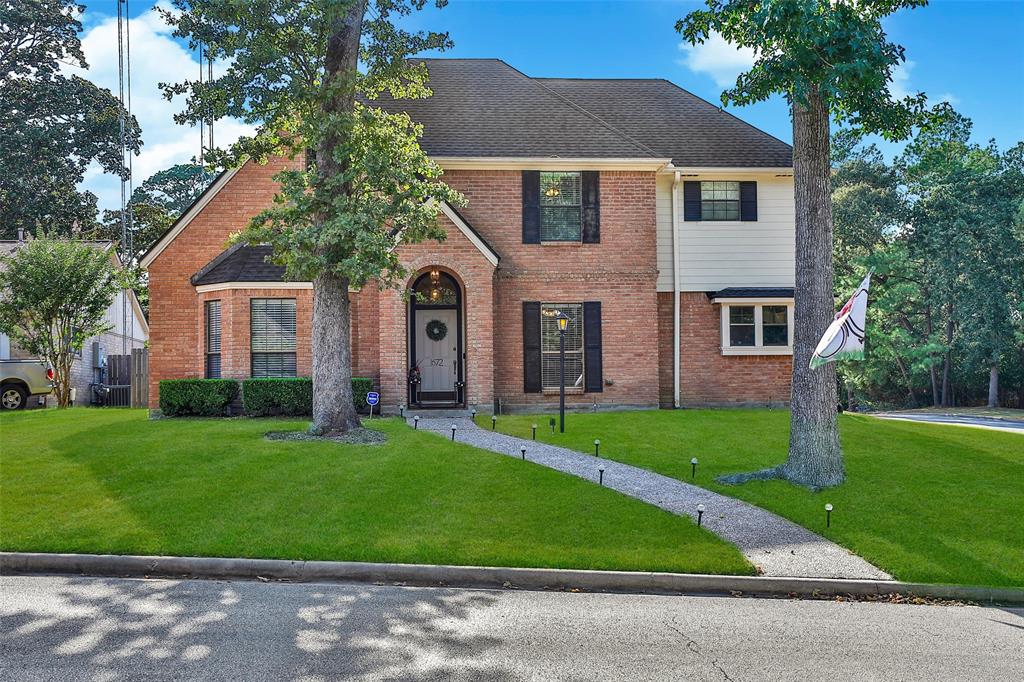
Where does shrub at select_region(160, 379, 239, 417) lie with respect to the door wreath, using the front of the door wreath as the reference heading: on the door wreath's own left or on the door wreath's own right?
on the door wreath's own right

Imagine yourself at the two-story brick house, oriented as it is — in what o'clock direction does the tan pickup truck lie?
The tan pickup truck is roughly at 4 o'clock from the two-story brick house.

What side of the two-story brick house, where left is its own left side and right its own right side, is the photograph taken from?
front

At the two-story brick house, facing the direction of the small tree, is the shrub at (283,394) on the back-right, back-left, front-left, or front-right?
front-left

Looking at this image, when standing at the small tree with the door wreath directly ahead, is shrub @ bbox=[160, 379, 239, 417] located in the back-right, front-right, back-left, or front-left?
front-right

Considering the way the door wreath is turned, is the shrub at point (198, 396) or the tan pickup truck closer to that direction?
the shrub

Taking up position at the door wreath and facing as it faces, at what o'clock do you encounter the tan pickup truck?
The tan pickup truck is roughly at 4 o'clock from the door wreath.

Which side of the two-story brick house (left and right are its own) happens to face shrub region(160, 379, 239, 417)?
right

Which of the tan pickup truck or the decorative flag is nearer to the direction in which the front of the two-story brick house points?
the decorative flag

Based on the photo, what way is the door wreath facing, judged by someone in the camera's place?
facing the viewer

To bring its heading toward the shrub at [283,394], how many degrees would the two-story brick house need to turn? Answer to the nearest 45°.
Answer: approximately 90° to its right
